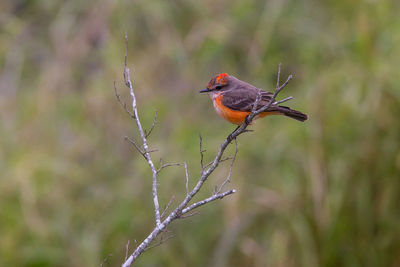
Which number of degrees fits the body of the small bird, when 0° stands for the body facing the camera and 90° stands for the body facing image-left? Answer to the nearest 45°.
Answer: approximately 90°
